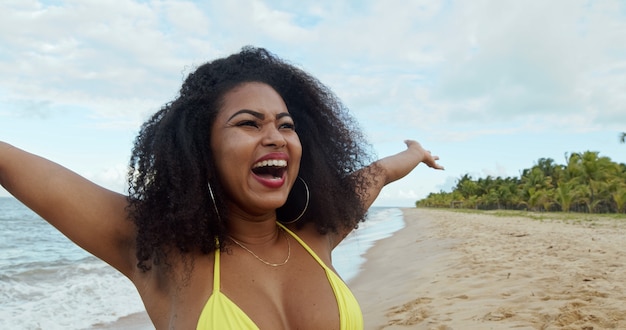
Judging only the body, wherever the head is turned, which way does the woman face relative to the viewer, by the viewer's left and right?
facing the viewer and to the right of the viewer
